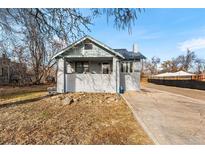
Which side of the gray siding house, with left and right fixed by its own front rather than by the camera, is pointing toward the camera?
front

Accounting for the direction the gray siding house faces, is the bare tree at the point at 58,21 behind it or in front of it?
in front

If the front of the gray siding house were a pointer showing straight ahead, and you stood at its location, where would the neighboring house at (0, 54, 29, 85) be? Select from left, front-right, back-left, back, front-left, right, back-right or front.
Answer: back-right
